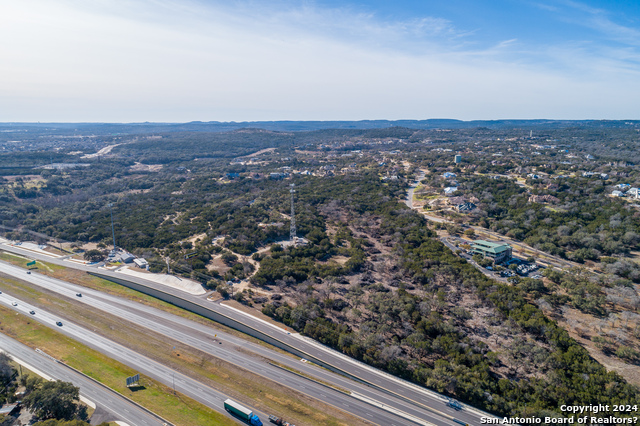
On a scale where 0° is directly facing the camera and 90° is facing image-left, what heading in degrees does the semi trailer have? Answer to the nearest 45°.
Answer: approximately 315°

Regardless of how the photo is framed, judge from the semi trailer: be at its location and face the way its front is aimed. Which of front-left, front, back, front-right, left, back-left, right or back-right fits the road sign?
back
